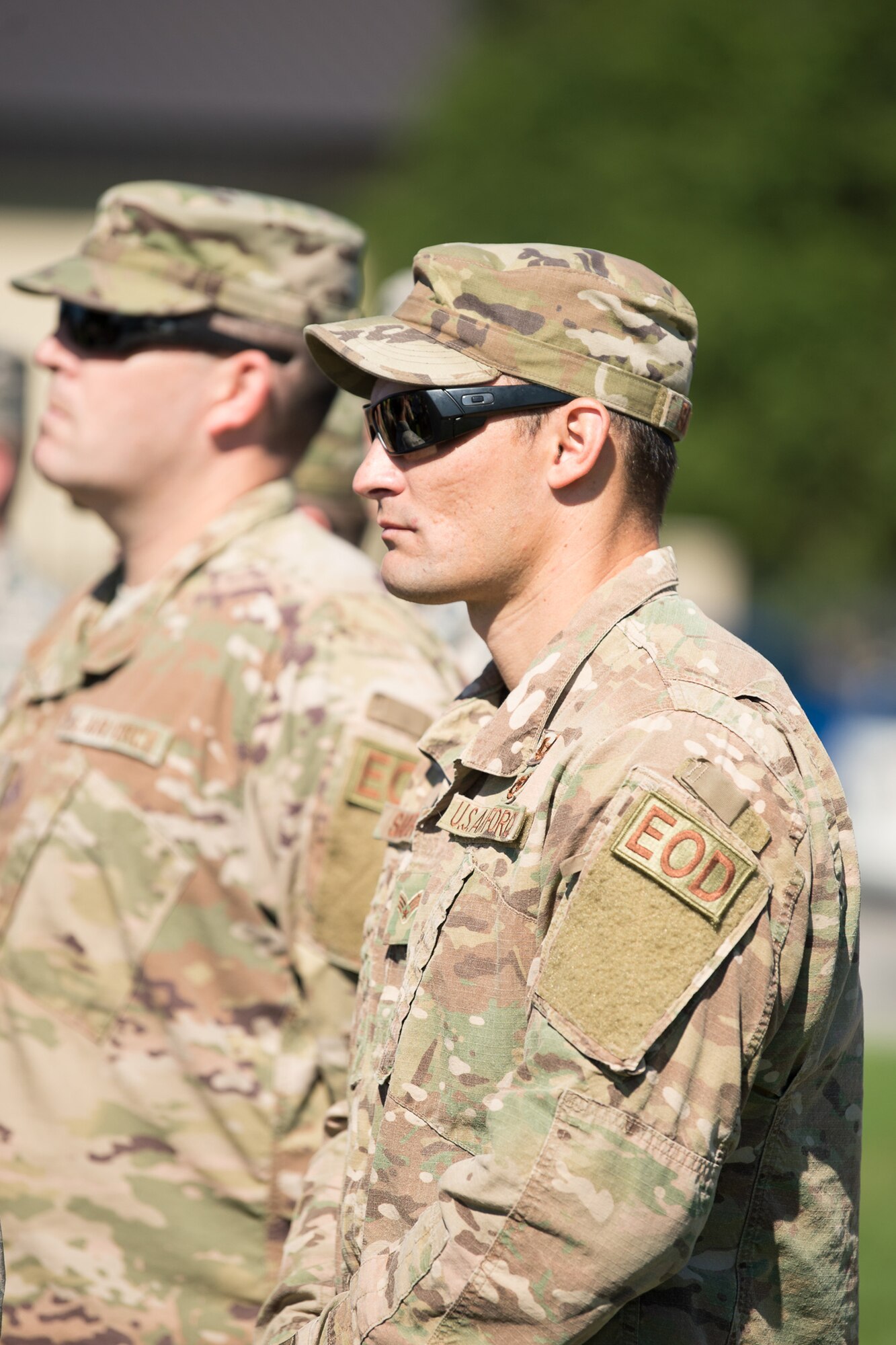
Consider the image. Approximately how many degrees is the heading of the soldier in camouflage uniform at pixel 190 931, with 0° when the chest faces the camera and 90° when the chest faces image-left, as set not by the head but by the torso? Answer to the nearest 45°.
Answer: approximately 45°

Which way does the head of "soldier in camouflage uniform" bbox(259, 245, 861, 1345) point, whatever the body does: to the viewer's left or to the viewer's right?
to the viewer's left

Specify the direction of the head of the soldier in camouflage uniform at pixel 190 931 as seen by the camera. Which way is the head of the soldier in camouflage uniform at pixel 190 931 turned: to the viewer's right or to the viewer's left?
to the viewer's left
